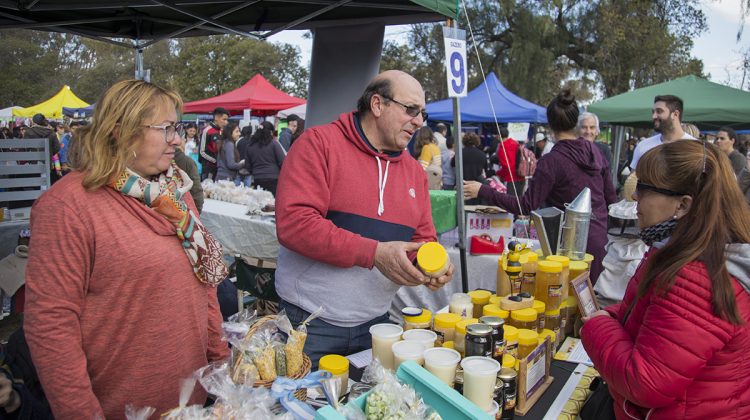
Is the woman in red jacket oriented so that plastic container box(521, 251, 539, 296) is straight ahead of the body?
no

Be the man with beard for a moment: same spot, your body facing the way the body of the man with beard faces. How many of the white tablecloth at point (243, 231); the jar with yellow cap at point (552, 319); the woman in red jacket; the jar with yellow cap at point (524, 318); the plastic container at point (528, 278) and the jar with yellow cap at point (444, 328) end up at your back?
0

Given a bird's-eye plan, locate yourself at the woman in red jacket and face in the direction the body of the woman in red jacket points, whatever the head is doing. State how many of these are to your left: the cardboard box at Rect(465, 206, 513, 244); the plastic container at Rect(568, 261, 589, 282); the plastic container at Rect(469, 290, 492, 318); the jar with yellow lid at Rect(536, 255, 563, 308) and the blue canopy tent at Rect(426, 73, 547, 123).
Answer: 0

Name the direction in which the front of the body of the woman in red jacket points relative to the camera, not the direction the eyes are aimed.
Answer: to the viewer's left

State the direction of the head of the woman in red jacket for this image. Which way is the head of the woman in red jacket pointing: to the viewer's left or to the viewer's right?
to the viewer's left

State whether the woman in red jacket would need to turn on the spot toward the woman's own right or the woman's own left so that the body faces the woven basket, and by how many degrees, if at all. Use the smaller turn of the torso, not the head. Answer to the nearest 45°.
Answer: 0° — they already face it

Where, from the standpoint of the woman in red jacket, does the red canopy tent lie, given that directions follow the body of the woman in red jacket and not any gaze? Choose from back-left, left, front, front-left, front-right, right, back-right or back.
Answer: front-right

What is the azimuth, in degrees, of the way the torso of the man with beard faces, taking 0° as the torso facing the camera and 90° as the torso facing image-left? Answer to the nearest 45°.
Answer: approximately 45°

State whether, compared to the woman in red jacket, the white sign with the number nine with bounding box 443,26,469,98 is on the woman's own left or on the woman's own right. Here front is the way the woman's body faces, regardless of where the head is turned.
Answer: on the woman's own right

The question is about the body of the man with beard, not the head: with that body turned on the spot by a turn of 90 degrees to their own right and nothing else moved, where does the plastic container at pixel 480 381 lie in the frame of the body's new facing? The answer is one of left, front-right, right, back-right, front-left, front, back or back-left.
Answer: back-left

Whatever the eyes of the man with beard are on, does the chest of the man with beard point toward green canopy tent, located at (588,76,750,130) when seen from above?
no

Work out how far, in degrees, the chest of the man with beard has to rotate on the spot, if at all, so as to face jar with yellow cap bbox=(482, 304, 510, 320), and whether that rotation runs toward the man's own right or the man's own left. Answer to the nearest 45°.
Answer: approximately 45° to the man's own left

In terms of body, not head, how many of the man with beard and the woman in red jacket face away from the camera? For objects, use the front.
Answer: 0

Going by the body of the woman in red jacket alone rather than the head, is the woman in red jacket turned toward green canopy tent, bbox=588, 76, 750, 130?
no
